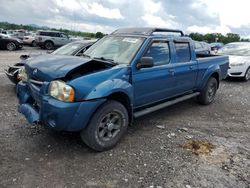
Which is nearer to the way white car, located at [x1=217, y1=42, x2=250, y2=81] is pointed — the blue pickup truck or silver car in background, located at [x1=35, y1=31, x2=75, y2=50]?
the blue pickup truck

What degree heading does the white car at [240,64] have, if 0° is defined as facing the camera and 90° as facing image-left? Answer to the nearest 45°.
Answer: approximately 45°

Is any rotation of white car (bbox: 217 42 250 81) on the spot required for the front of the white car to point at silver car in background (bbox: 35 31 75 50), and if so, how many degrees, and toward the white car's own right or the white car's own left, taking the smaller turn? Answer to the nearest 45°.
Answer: approximately 90° to the white car's own right

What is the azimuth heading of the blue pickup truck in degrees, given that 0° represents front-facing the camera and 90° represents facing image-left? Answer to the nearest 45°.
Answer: approximately 45°

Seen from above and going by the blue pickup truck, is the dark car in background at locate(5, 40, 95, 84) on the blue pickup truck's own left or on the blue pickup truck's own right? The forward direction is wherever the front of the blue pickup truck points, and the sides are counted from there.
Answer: on the blue pickup truck's own right

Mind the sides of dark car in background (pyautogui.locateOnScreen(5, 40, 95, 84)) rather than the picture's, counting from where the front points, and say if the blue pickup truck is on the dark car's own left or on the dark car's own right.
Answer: on the dark car's own left

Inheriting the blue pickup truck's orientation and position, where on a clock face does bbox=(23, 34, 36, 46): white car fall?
The white car is roughly at 4 o'clock from the blue pickup truck.

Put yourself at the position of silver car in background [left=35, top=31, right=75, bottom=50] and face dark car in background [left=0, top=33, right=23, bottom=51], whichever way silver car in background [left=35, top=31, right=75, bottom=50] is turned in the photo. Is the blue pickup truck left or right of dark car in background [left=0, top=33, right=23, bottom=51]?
left
